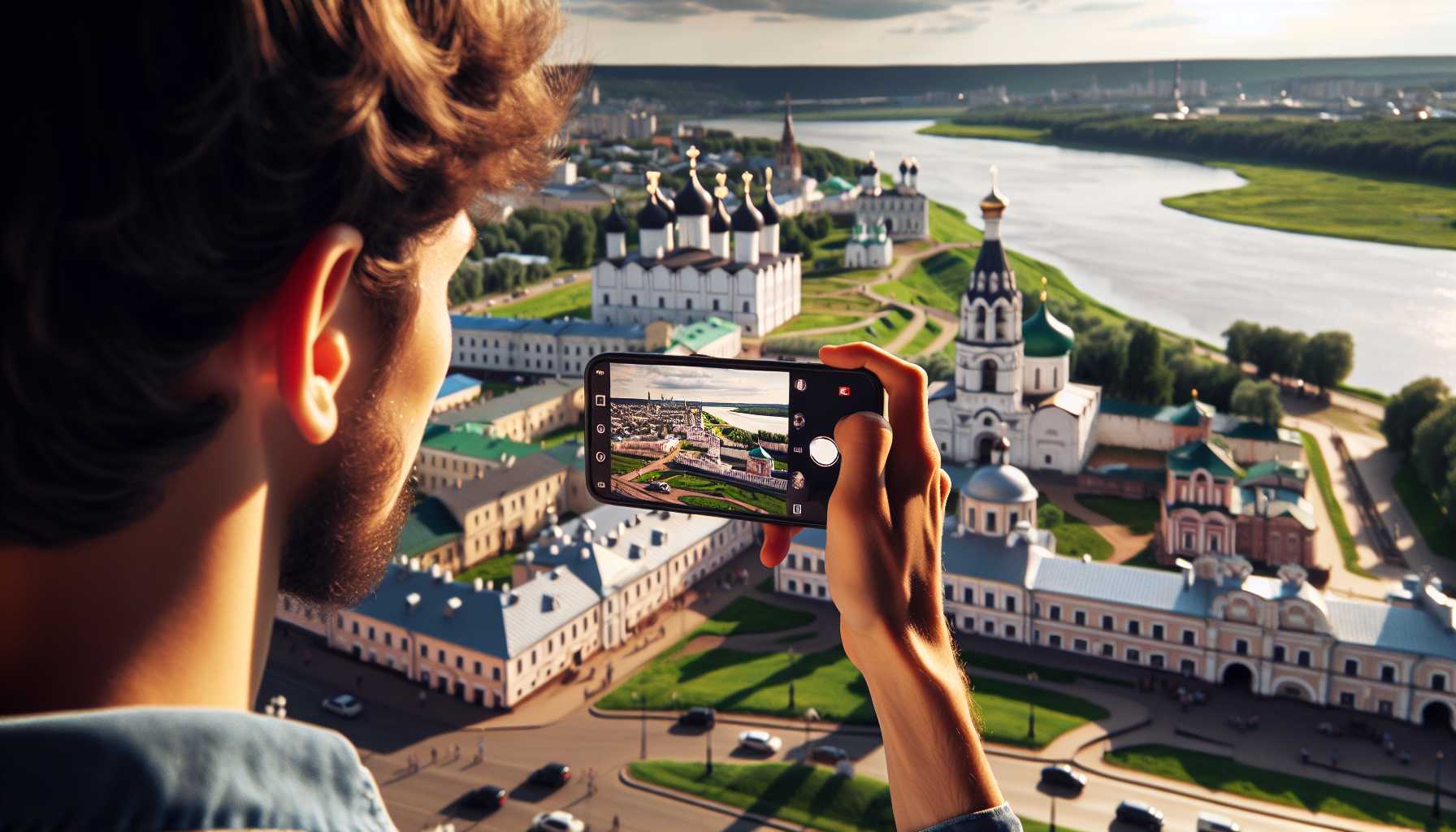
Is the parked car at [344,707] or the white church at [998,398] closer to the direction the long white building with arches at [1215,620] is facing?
the parked car

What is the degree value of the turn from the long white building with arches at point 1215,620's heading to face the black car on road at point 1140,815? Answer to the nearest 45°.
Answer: approximately 45° to its left

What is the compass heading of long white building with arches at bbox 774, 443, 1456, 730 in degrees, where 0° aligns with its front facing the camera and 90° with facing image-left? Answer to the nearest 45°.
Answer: approximately 45°

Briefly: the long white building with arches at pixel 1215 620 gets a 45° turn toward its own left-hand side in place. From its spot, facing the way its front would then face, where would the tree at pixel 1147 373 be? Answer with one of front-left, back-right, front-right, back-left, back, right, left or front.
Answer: back

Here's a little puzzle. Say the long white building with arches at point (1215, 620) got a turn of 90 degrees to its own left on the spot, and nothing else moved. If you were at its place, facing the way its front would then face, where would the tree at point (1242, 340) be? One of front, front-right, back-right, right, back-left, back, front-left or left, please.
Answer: back-left

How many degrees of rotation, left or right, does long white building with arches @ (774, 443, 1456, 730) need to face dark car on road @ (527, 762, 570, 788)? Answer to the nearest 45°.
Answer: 0° — it already faces it

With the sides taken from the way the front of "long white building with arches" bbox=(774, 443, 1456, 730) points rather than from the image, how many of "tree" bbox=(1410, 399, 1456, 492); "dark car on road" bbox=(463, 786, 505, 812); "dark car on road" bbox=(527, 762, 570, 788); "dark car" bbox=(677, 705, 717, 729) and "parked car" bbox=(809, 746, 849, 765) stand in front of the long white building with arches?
4

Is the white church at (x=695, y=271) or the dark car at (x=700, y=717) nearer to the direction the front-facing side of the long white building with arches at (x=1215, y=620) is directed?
the dark car

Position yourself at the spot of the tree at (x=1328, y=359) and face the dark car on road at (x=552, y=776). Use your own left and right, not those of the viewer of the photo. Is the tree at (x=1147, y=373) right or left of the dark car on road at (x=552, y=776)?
right

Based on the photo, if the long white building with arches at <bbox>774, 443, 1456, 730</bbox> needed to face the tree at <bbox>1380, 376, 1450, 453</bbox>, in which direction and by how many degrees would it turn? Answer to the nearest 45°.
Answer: approximately 135° to its left
